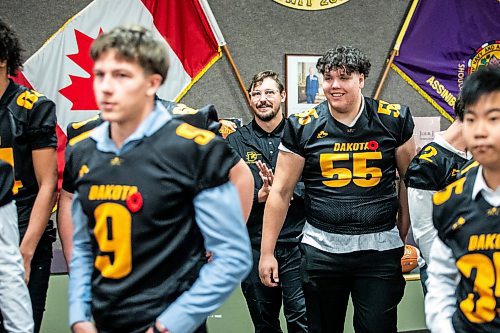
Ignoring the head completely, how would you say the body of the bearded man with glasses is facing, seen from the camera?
toward the camera

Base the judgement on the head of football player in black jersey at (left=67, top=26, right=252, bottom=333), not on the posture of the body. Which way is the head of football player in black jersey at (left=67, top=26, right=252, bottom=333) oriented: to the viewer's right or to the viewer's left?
to the viewer's left

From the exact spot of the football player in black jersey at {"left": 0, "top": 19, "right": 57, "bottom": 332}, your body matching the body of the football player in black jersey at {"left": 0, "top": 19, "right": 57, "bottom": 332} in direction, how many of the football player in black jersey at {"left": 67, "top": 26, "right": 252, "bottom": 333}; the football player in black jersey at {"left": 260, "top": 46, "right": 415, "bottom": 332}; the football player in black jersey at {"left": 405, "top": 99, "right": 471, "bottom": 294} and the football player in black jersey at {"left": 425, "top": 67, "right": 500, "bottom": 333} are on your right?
0

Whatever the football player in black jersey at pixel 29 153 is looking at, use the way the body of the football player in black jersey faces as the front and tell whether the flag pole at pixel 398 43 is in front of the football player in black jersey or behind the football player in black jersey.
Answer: behind

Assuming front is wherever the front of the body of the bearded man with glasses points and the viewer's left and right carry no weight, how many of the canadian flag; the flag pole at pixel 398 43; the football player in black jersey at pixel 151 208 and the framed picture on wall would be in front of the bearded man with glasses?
1

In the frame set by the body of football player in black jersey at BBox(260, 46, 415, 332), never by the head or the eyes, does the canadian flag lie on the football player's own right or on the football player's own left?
on the football player's own right

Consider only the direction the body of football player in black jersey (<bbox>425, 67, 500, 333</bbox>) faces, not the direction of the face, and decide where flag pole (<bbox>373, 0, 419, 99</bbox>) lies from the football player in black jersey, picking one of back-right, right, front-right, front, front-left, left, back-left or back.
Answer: back-right

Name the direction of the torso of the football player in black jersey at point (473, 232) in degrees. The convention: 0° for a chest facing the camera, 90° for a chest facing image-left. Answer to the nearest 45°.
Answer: approximately 45°

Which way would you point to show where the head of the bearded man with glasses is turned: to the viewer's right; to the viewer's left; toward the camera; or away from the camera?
toward the camera

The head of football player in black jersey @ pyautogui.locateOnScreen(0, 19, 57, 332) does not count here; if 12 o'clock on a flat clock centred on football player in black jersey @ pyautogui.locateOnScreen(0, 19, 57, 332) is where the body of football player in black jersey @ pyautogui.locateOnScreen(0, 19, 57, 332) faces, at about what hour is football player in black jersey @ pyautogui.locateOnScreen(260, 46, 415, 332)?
football player in black jersey @ pyautogui.locateOnScreen(260, 46, 415, 332) is roughly at 8 o'clock from football player in black jersey @ pyautogui.locateOnScreen(0, 19, 57, 332).

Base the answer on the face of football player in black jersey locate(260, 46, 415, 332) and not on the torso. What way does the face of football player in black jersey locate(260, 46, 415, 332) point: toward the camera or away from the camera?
toward the camera

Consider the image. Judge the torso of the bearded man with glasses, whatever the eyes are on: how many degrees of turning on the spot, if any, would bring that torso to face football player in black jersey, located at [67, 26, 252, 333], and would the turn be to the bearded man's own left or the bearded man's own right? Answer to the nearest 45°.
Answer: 0° — they already face them

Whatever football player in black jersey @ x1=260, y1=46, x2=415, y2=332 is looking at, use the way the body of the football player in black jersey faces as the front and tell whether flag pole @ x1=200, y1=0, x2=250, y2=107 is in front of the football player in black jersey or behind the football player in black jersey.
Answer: behind

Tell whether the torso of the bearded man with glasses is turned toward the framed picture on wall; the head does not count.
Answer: no

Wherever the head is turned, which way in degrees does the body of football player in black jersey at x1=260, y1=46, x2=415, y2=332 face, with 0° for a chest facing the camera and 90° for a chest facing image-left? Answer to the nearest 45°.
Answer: approximately 0°

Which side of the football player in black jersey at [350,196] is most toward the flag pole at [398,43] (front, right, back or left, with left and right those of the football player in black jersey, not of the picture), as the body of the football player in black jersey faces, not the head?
back

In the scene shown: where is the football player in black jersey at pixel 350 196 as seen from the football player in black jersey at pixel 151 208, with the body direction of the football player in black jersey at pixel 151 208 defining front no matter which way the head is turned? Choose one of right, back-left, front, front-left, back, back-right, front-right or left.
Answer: back

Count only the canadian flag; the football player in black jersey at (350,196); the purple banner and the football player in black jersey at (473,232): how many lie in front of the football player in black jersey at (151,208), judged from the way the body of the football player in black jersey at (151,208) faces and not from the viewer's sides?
0

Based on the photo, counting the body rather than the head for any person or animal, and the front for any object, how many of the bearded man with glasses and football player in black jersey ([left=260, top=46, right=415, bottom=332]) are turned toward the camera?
2
